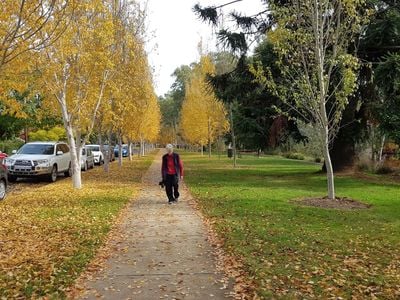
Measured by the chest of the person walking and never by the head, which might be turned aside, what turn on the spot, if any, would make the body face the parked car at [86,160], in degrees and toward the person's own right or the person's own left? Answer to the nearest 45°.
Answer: approximately 180°

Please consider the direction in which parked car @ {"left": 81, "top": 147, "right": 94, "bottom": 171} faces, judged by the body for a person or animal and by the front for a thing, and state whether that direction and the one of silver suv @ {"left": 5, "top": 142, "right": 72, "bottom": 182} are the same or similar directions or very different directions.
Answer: same or similar directions

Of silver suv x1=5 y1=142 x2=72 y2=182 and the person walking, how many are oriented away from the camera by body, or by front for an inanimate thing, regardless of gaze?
0

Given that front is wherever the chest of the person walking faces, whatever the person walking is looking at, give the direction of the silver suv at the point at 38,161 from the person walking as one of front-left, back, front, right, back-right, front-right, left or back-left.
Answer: back-right

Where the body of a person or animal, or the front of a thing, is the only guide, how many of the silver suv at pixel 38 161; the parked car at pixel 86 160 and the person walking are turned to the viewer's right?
0

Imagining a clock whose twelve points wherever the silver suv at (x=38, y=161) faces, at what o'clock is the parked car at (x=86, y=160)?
The parked car is roughly at 5 o'clock from the silver suv.

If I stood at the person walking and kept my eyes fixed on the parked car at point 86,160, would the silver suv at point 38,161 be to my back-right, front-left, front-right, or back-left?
front-left

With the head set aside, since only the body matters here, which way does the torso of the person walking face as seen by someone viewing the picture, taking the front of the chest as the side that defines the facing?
toward the camera

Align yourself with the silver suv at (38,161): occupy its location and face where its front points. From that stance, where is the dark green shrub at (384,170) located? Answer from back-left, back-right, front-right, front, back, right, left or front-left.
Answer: back-left

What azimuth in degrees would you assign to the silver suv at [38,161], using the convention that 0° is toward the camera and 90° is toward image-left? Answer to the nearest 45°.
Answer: approximately 45°

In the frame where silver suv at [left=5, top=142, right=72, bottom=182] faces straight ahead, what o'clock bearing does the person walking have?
The person walking is roughly at 10 o'clock from the silver suv.

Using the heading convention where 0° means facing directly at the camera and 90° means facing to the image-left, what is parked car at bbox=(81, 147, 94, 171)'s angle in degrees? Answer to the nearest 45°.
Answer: approximately 45°

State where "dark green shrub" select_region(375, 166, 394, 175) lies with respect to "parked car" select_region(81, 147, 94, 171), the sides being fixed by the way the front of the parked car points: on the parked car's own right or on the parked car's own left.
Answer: on the parked car's own left
